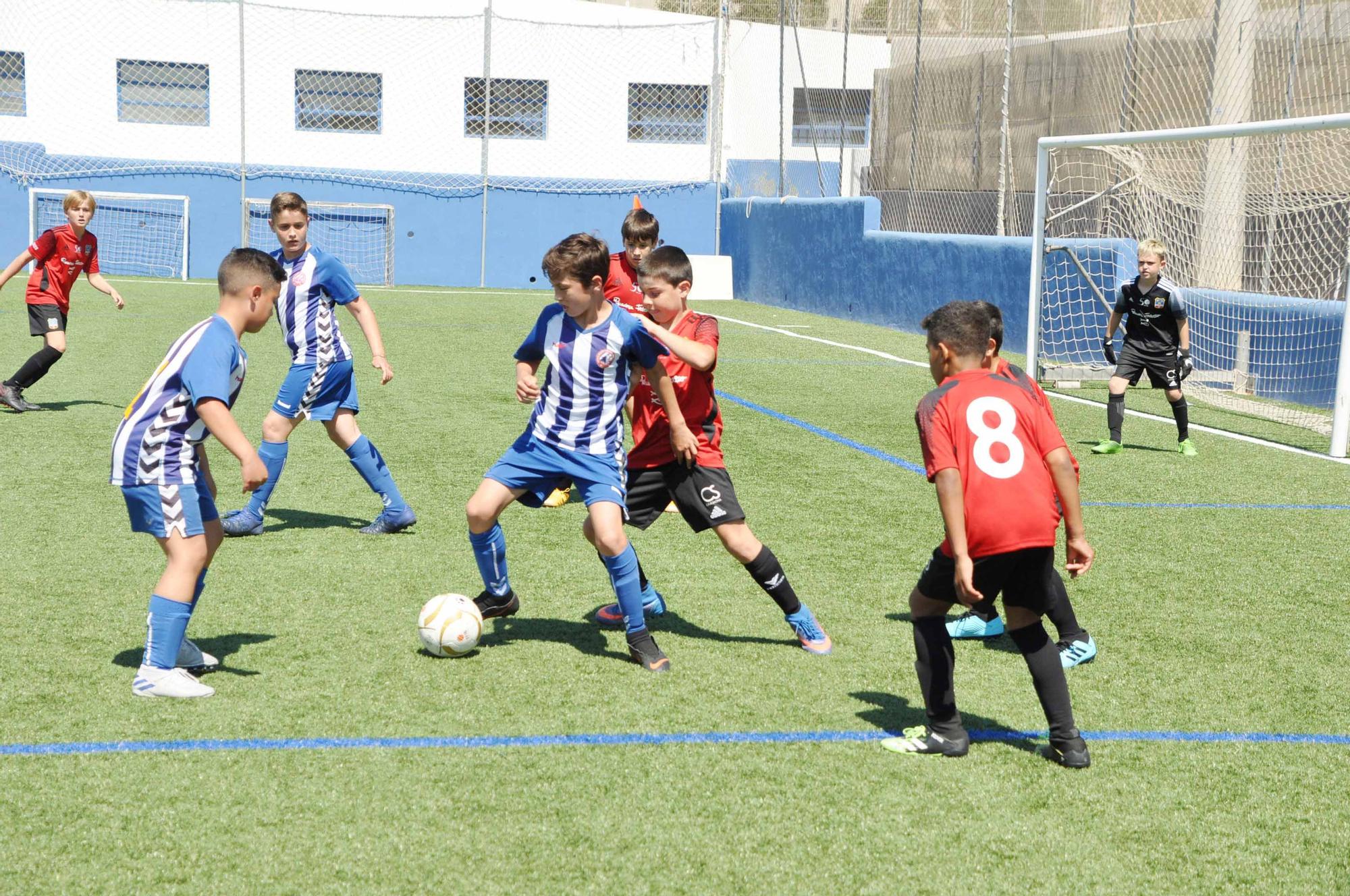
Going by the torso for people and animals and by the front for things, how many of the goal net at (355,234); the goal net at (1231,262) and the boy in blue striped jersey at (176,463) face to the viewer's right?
1

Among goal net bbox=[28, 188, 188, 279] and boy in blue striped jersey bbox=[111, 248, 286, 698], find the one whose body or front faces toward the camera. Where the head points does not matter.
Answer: the goal net

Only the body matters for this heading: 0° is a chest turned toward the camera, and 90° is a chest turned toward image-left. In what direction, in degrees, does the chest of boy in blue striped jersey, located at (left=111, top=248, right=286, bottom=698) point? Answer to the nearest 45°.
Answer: approximately 270°

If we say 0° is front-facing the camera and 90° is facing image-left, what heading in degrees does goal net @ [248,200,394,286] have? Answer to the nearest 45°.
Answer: approximately 0°

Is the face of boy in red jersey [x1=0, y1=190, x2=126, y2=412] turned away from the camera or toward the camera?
toward the camera

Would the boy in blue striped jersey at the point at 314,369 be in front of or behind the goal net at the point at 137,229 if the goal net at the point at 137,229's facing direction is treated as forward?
in front

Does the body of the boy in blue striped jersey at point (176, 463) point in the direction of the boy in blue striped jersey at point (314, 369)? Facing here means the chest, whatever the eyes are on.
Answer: no

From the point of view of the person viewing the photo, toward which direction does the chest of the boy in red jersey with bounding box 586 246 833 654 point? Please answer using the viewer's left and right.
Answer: facing the viewer and to the left of the viewer

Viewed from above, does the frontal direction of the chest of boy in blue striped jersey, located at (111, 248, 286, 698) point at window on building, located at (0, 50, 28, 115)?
no

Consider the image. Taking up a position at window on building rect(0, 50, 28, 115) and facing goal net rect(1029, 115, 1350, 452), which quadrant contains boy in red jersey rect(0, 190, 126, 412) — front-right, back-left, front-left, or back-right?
front-right

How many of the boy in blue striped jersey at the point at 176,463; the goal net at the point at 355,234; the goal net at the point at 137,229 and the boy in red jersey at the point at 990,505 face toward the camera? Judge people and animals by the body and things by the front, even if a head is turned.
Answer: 2

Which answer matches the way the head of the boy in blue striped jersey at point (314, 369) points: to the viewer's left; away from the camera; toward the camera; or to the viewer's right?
toward the camera

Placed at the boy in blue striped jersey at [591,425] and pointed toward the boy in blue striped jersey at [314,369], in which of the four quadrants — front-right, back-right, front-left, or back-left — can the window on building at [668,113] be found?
front-right

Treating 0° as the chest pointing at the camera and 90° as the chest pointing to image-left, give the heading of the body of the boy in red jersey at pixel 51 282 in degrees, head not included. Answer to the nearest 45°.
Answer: approximately 315°

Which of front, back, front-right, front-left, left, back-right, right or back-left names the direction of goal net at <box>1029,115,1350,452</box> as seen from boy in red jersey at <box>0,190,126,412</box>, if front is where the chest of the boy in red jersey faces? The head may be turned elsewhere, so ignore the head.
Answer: front-left

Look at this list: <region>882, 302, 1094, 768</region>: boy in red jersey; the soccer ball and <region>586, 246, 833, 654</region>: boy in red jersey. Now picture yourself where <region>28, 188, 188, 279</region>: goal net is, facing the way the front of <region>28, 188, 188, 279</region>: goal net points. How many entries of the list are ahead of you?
3

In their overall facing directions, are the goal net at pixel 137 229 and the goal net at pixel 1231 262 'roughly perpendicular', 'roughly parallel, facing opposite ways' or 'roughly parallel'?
roughly perpendicular

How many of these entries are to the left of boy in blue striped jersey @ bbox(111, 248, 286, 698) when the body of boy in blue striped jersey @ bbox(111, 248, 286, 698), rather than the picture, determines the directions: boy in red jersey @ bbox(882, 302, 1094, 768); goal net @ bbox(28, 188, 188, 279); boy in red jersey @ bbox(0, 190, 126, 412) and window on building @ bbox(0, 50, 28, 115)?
3

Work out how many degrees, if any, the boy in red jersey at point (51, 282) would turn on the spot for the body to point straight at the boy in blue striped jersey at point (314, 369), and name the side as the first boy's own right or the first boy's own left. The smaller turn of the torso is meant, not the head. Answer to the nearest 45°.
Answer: approximately 45° to the first boy's own right
